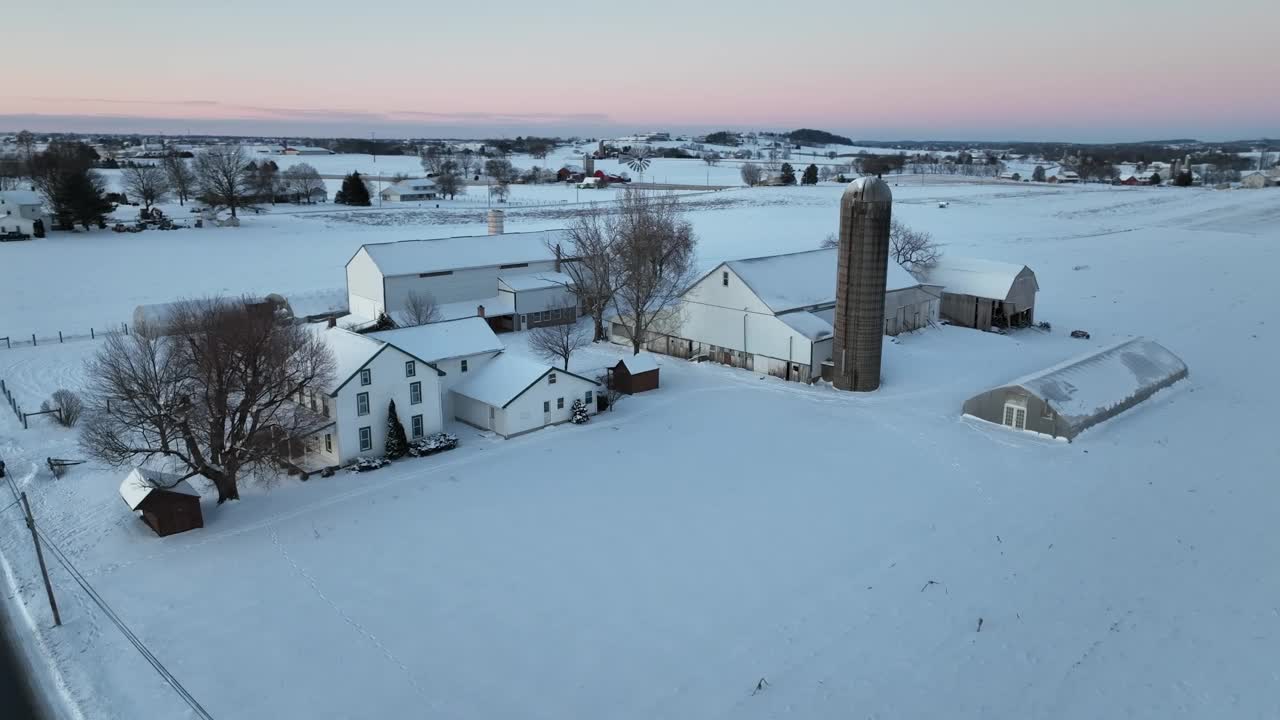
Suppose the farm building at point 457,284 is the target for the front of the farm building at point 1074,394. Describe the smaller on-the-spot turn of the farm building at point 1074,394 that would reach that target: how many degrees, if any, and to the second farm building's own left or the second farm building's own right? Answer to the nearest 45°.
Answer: approximately 45° to the second farm building's own right

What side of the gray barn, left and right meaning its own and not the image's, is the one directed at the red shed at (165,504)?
right

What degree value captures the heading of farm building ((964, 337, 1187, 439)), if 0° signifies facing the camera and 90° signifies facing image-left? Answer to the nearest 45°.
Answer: approximately 45°

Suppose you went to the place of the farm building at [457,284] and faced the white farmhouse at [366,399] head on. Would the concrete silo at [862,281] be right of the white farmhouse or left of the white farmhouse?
left

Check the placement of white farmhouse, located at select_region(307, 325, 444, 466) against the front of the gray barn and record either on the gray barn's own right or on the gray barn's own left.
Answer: on the gray barn's own right

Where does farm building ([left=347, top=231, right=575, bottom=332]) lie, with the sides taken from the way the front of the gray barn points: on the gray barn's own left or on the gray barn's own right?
on the gray barn's own right

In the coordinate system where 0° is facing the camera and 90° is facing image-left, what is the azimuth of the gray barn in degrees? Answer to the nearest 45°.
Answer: approximately 315°

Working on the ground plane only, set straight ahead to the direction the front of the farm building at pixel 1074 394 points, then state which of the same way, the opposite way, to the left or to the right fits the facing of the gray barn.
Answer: to the left

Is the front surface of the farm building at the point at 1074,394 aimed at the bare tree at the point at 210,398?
yes

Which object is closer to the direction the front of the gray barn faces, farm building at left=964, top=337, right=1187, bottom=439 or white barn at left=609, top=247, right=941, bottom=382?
the farm building
